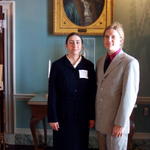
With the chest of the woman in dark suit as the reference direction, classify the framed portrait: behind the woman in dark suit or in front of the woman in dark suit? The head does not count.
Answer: behind

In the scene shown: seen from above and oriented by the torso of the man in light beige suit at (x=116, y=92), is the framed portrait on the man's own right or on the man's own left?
on the man's own right

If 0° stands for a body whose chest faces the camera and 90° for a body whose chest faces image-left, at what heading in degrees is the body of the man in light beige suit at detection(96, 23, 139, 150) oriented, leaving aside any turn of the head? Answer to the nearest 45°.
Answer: approximately 45°

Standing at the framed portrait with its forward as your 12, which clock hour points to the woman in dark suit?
The woman in dark suit is roughly at 12 o'clock from the framed portrait.

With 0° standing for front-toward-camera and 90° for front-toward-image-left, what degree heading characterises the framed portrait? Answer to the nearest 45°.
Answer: approximately 0°
